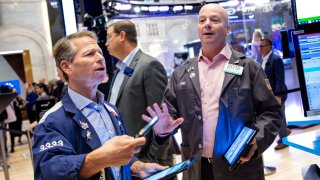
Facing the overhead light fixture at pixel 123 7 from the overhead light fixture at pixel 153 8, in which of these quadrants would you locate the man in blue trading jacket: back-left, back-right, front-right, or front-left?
front-left

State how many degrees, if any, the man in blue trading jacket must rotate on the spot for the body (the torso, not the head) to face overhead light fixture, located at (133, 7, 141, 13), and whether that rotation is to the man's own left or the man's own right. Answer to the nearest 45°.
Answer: approximately 135° to the man's own left

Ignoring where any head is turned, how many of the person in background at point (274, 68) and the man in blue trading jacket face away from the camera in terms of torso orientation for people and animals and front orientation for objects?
0

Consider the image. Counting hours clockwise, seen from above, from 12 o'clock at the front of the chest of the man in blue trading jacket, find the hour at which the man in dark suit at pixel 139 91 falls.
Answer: The man in dark suit is roughly at 8 o'clock from the man in blue trading jacket.

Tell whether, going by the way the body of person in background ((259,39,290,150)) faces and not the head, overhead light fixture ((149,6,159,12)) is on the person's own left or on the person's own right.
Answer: on the person's own right

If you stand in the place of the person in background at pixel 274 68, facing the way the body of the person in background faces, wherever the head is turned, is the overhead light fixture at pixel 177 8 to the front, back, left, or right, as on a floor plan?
right

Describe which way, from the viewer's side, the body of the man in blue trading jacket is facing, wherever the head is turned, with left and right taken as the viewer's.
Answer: facing the viewer and to the right of the viewer

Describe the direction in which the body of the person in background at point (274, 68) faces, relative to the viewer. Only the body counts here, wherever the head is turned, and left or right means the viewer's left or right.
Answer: facing the viewer and to the left of the viewer

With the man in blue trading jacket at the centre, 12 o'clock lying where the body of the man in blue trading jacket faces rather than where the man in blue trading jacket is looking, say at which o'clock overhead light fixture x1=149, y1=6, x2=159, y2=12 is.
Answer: The overhead light fixture is roughly at 8 o'clock from the man in blue trading jacket.

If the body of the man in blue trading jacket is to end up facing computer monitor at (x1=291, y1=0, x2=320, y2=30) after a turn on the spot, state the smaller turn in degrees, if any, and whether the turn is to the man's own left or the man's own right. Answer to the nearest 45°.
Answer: approximately 45° to the man's own left
